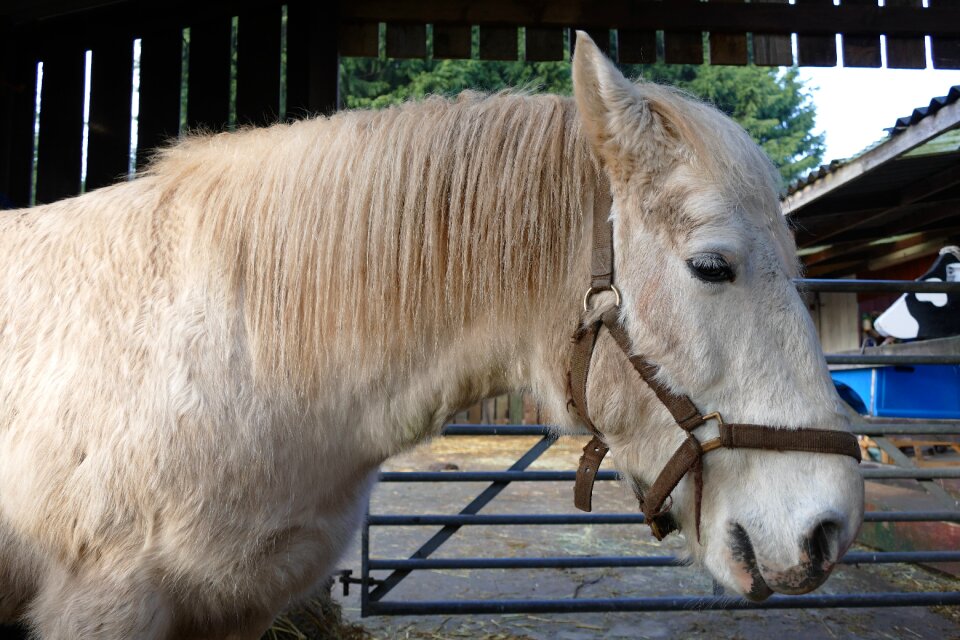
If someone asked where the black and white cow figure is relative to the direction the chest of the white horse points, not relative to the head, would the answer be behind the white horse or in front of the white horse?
in front

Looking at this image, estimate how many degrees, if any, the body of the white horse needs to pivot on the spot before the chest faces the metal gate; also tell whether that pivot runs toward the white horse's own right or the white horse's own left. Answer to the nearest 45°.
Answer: approximately 45° to the white horse's own left

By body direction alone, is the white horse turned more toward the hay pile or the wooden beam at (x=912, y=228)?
the wooden beam

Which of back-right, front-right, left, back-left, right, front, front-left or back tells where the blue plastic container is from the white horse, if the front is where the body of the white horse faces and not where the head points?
front-left

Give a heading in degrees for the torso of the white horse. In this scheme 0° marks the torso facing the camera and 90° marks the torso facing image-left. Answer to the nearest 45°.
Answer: approximately 270°
